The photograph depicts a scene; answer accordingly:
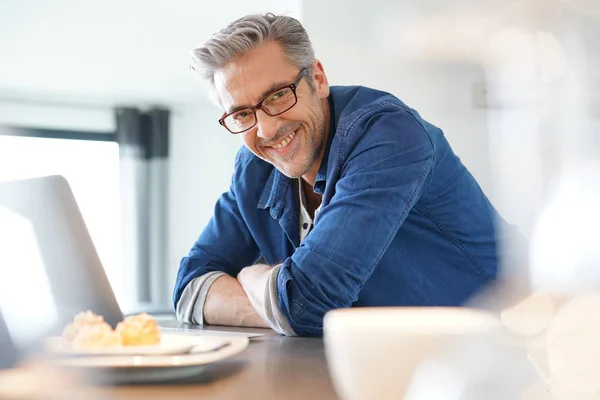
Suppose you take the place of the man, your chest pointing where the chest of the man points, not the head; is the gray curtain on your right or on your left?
on your right

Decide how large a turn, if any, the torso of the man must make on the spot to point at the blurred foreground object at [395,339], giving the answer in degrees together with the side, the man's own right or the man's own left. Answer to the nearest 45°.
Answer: approximately 45° to the man's own left

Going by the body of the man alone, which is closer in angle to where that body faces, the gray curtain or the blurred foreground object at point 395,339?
the blurred foreground object

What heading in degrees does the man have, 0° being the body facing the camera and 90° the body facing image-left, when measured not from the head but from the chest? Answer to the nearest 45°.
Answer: approximately 45°

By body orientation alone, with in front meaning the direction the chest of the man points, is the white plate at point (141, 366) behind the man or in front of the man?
in front
